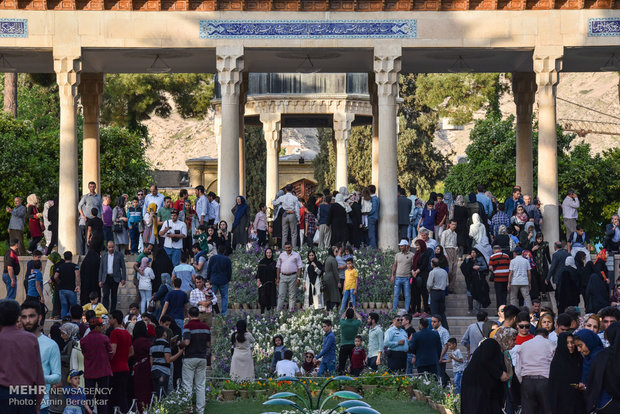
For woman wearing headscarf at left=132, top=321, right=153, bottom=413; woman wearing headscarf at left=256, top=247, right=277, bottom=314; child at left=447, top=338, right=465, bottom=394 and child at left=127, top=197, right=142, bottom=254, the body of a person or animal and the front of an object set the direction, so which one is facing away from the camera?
woman wearing headscarf at left=132, top=321, right=153, bottom=413

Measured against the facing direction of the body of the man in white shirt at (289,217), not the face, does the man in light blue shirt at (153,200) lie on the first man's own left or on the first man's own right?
on the first man's own left

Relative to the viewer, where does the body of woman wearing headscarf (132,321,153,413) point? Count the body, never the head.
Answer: away from the camera

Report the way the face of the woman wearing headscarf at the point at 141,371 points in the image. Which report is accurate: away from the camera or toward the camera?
away from the camera

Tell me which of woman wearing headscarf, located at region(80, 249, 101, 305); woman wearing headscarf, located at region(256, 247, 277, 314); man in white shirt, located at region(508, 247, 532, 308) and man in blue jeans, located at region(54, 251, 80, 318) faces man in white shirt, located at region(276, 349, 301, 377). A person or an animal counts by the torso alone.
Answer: woman wearing headscarf, located at region(256, 247, 277, 314)

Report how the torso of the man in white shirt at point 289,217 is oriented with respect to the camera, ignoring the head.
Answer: away from the camera

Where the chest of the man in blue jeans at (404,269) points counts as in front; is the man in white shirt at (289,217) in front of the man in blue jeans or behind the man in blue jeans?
behind

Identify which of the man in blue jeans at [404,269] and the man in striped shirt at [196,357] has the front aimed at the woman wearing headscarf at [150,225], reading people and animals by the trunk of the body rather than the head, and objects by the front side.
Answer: the man in striped shirt
